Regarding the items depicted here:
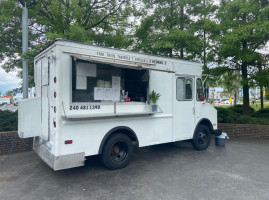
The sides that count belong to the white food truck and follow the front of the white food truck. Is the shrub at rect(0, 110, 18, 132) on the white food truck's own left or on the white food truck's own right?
on the white food truck's own left

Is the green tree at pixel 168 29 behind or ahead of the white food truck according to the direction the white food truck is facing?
ahead

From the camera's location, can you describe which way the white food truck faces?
facing away from the viewer and to the right of the viewer

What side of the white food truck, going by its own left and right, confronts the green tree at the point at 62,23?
left

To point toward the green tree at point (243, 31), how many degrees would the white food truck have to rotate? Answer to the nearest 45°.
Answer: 0° — it already faces it

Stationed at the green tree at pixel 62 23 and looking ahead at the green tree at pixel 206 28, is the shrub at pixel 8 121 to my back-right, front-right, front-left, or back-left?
back-right
